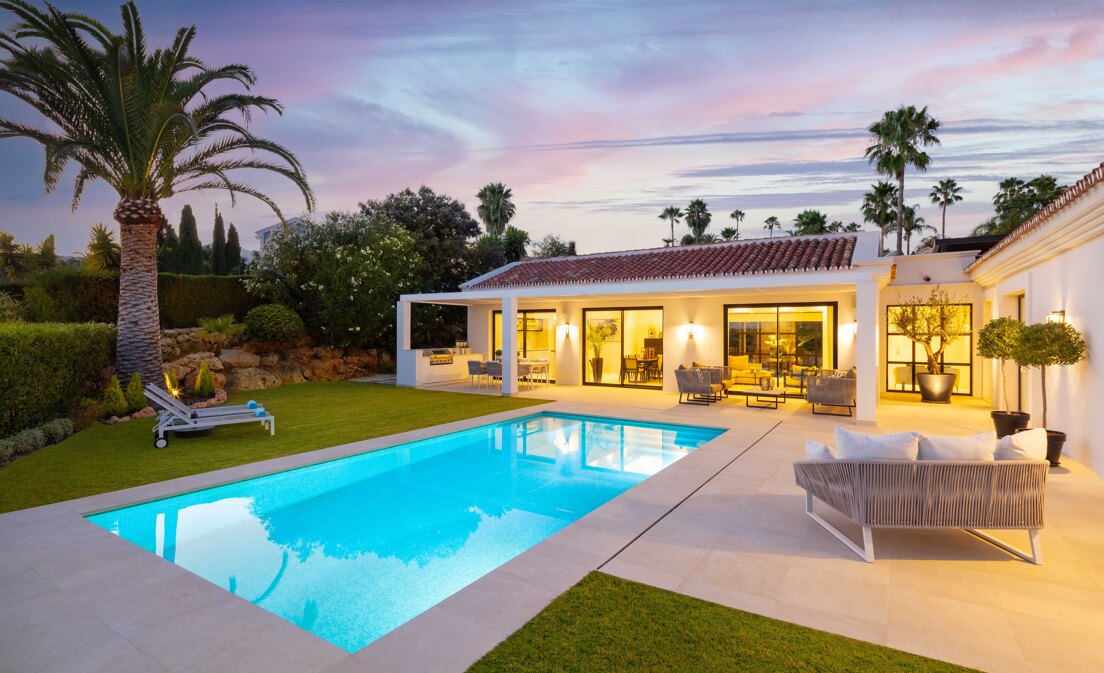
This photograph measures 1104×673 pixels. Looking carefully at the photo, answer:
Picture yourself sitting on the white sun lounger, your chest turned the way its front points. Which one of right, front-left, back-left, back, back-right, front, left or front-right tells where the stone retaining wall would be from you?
left

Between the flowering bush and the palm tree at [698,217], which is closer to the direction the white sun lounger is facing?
the palm tree

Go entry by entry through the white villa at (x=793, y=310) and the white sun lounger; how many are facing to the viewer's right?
1

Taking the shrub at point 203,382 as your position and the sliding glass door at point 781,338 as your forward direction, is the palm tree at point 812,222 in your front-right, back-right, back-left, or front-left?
front-left

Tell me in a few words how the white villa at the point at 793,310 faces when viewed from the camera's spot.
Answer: facing the viewer and to the left of the viewer

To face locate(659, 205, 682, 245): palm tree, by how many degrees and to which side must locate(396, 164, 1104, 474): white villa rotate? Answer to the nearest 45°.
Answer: approximately 135° to its right

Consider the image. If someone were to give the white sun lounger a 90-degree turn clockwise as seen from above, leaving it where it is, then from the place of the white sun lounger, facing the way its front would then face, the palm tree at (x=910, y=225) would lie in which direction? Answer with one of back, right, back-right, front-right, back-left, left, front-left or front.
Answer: left

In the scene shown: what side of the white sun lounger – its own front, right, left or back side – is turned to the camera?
right

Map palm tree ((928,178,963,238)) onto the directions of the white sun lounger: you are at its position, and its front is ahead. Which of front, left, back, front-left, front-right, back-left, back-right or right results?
front

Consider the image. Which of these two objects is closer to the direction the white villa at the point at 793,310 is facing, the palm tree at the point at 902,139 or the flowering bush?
the flowering bush
